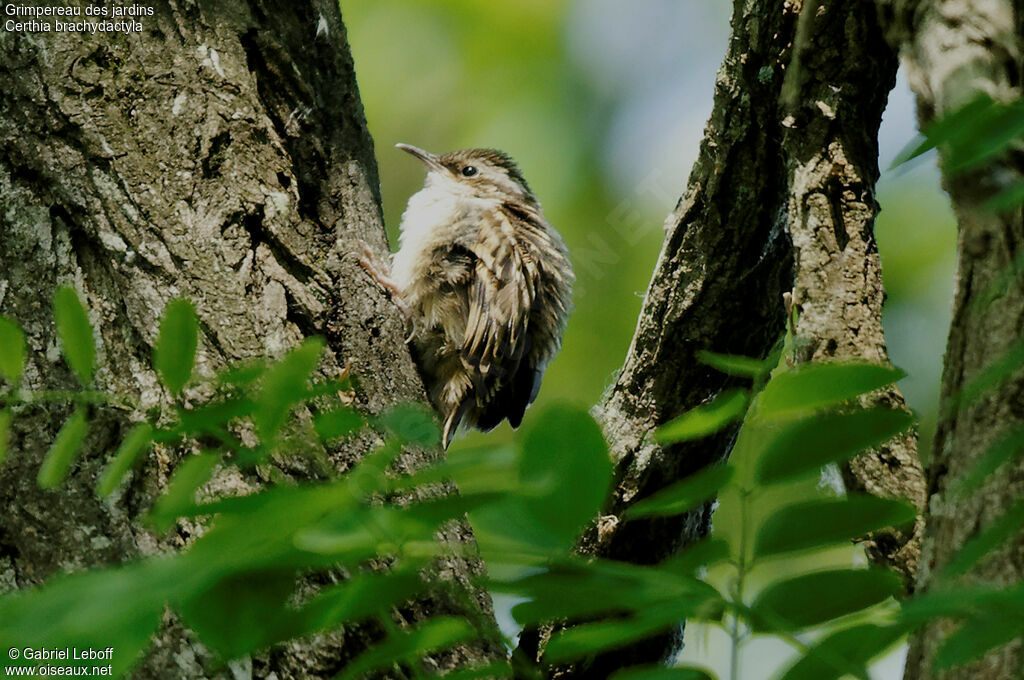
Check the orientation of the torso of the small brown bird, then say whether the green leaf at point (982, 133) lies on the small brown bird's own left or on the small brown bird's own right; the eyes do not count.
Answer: on the small brown bird's own left

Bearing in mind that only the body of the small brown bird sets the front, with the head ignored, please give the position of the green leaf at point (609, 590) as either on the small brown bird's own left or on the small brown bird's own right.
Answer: on the small brown bird's own left

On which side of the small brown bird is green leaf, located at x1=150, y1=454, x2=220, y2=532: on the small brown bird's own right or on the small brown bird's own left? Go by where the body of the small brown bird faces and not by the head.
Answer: on the small brown bird's own left

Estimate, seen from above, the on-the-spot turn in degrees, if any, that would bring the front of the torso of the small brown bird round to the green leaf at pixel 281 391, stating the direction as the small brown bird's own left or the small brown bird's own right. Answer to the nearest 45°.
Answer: approximately 90° to the small brown bird's own left

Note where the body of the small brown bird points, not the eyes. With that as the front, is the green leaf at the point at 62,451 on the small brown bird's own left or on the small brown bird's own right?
on the small brown bird's own left

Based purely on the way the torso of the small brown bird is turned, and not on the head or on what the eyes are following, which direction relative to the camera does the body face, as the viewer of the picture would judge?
to the viewer's left

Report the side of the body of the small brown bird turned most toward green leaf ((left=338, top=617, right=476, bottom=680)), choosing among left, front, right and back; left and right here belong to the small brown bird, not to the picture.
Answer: left

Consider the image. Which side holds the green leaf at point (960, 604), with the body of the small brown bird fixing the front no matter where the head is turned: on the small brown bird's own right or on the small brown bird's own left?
on the small brown bird's own left

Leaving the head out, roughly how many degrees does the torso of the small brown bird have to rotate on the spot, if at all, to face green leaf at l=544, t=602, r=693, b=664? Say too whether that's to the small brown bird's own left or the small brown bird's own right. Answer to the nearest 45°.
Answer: approximately 90° to the small brown bird's own left
